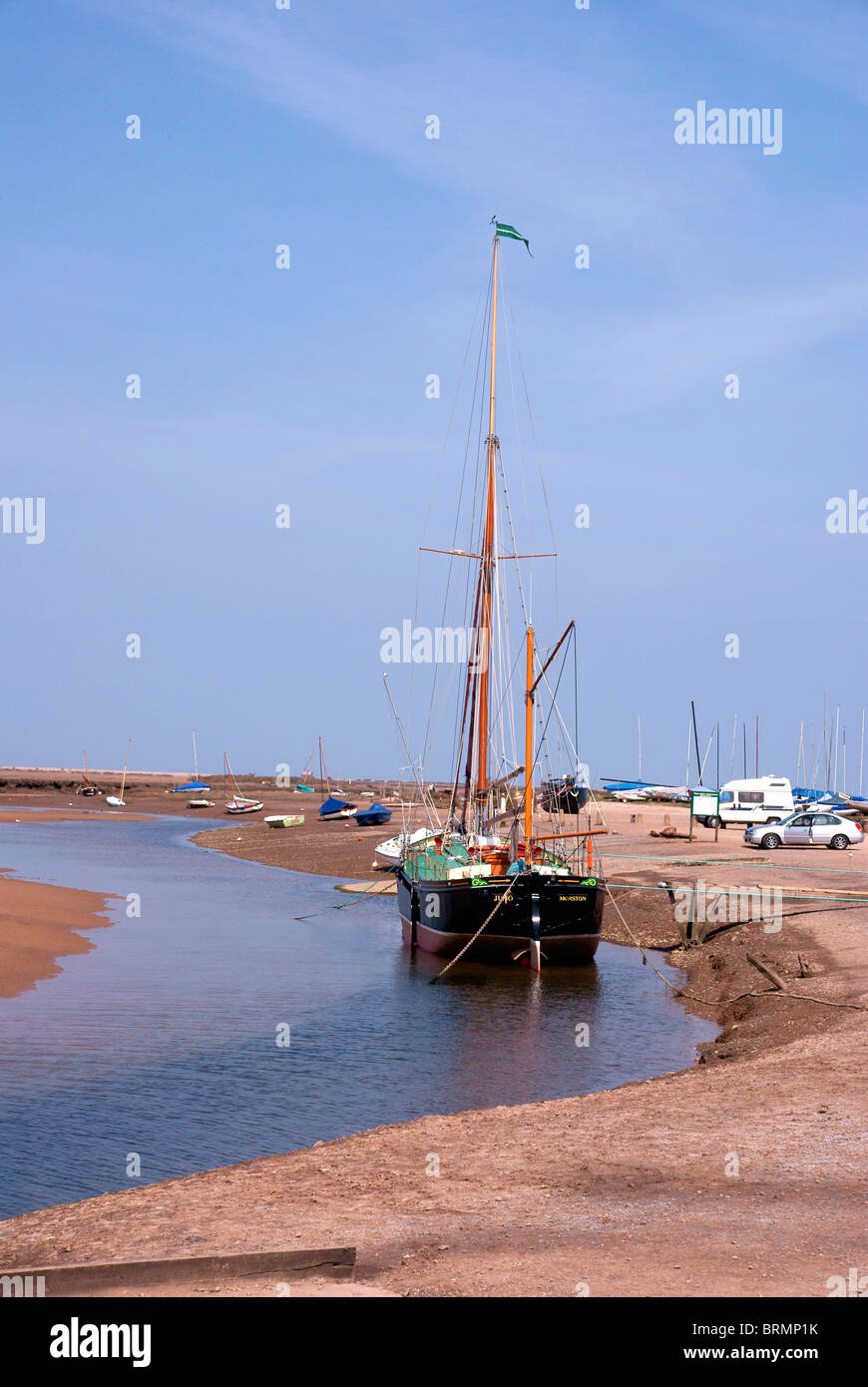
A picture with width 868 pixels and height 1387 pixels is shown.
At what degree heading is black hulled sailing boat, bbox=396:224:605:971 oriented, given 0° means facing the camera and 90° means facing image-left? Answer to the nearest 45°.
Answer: approximately 180°

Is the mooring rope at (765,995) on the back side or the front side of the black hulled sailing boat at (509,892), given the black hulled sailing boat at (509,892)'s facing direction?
on the back side

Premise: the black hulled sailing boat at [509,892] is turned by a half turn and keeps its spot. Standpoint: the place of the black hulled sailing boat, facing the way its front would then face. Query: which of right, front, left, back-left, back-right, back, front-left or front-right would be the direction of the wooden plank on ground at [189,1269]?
front
